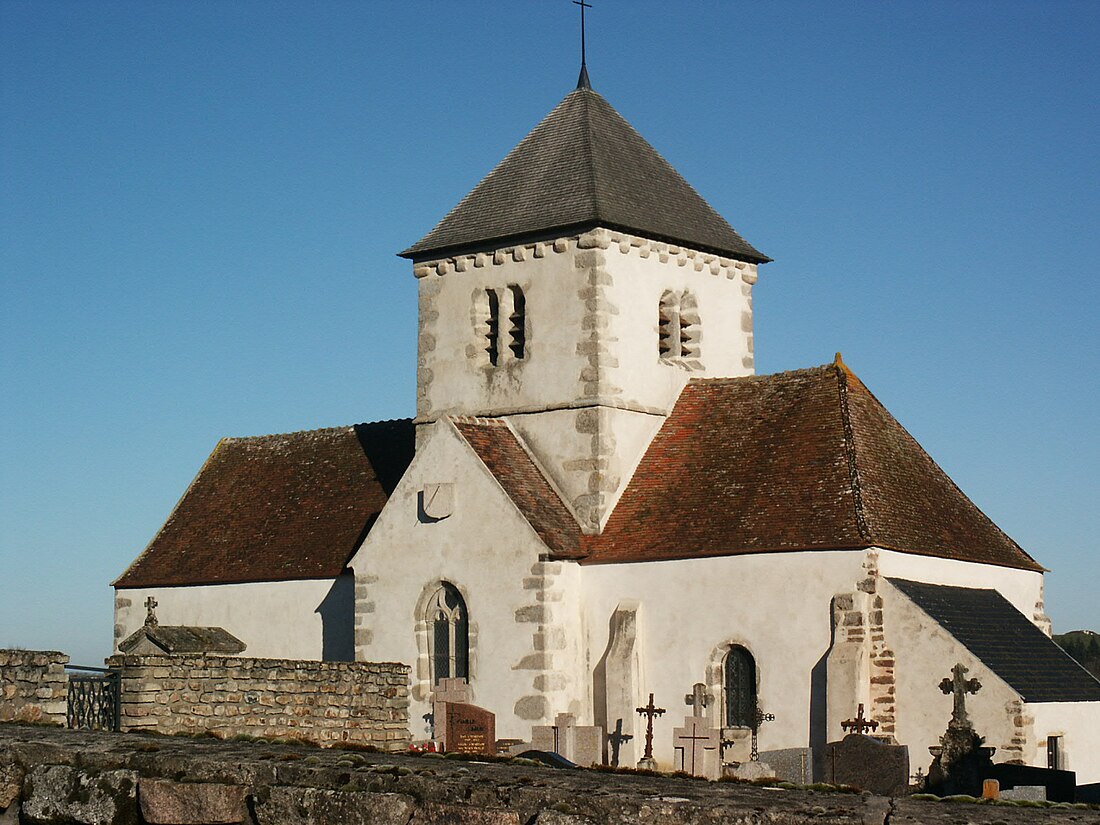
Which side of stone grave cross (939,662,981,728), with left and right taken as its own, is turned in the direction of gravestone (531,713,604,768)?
right

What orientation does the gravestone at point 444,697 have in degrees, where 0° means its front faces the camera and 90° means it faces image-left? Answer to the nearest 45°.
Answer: approximately 0°

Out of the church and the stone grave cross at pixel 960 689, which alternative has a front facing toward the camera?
the stone grave cross

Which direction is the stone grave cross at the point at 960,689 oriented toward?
toward the camera

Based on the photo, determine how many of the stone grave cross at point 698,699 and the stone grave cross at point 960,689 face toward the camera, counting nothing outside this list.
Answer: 2

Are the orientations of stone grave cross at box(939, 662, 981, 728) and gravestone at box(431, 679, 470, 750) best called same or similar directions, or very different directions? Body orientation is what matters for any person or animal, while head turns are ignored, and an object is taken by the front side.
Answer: same or similar directions

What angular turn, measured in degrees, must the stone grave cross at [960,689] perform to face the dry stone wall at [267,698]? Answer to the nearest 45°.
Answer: approximately 45° to its right

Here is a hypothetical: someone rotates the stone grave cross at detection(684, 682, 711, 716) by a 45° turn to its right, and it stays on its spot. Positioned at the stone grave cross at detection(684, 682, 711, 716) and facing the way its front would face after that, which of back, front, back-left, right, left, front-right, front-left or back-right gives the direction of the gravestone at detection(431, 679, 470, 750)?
front-right

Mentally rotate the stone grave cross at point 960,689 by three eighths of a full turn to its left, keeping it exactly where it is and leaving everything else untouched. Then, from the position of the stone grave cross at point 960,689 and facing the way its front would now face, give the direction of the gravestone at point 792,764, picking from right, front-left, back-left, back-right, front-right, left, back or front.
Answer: back

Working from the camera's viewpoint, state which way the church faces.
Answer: facing away from the viewer and to the left of the viewer

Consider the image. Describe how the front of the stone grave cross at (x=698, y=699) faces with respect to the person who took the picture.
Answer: facing the viewer
